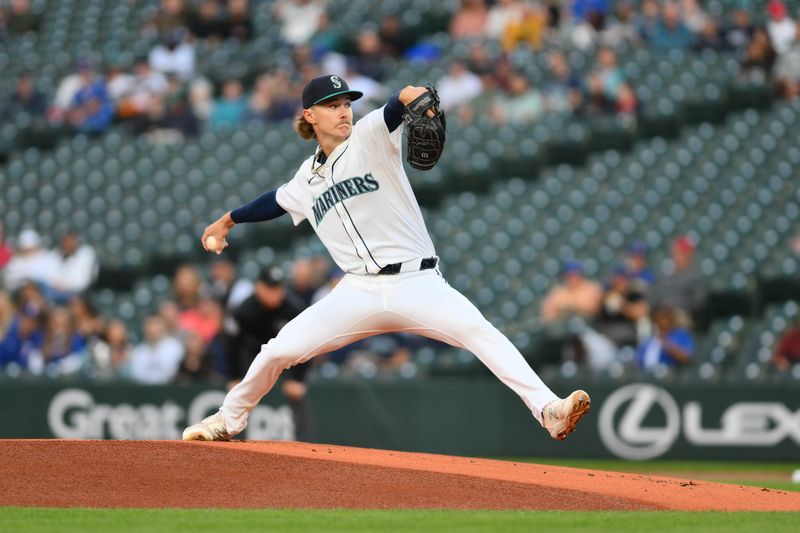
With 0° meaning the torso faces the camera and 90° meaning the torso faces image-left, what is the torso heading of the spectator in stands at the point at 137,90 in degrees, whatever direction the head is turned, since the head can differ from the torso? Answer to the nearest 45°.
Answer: approximately 0°

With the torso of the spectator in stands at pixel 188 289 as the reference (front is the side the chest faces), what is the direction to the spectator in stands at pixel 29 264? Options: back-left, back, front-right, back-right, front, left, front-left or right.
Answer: back-right

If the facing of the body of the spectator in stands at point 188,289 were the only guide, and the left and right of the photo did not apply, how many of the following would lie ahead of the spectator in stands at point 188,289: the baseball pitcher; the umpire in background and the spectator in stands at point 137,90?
2

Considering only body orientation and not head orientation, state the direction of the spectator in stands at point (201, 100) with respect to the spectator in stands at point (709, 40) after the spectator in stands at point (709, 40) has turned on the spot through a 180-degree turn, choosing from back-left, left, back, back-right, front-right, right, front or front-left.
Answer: left

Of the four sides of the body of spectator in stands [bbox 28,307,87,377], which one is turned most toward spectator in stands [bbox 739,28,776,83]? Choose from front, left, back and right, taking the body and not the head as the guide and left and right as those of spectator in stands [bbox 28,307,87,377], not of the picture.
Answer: left

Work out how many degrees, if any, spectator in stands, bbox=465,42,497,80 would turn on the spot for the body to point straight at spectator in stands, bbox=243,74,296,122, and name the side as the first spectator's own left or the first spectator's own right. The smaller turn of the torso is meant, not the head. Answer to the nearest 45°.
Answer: approximately 90° to the first spectator's own right

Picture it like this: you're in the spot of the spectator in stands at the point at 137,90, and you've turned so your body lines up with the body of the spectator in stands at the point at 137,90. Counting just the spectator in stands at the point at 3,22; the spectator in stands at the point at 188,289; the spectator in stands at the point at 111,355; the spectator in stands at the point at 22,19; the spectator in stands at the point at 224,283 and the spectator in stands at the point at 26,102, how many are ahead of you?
3

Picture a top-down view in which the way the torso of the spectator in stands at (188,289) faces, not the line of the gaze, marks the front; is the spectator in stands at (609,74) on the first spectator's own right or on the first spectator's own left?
on the first spectator's own left

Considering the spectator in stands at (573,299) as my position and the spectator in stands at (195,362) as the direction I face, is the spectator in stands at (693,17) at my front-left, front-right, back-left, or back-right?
back-right

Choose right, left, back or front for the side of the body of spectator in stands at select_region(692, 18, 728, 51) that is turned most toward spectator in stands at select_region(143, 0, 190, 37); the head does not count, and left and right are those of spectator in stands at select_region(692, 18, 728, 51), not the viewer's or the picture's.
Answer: right
